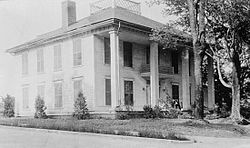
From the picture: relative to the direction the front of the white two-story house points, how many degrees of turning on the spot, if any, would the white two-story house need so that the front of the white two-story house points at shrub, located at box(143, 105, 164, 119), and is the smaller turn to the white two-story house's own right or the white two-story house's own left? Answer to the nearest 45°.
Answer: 0° — it already faces it

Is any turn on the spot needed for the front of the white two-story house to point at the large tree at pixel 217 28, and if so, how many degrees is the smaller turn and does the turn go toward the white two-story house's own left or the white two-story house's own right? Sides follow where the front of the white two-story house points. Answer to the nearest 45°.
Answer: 0° — it already faces it

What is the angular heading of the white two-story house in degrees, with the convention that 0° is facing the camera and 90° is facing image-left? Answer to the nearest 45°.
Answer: approximately 315°

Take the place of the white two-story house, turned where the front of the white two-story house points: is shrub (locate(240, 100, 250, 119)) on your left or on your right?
on your left
